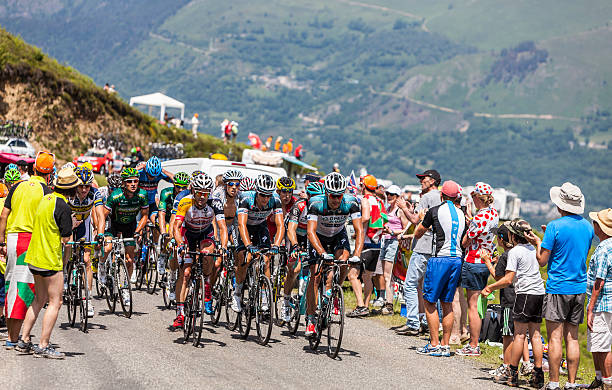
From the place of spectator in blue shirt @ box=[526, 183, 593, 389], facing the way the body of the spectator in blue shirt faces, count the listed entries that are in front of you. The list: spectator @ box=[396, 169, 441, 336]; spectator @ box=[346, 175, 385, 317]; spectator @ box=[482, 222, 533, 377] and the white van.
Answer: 4

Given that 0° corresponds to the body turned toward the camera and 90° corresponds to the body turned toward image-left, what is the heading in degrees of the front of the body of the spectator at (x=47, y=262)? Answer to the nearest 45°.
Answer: approximately 225°

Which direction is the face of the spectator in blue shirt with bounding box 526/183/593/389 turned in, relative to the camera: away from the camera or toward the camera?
away from the camera

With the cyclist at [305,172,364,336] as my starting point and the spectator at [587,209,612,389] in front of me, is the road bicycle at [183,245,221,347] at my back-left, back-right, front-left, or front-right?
back-right

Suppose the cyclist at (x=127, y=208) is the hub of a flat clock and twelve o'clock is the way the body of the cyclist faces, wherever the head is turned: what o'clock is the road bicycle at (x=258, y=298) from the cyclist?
The road bicycle is roughly at 11 o'clock from the cyclist.

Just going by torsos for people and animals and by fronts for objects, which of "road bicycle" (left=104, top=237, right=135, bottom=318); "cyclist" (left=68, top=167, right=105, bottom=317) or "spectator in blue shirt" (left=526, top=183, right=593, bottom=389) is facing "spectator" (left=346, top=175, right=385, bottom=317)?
the spectator in blue shirt

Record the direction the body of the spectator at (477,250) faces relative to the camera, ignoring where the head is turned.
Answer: to the viewer's left

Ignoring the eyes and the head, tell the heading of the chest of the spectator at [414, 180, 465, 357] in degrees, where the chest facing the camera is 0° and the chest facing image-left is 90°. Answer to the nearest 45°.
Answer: approximately 135°

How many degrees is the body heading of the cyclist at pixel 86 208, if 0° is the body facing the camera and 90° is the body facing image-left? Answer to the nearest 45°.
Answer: approximately 0°
